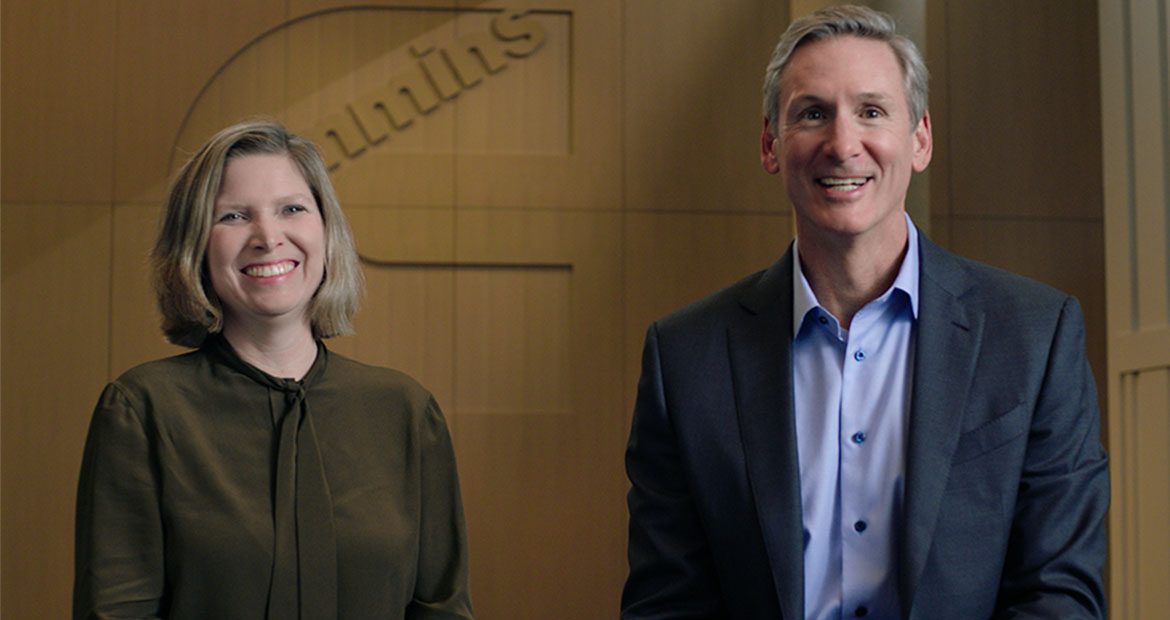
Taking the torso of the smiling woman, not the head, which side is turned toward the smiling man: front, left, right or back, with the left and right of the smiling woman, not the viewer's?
left

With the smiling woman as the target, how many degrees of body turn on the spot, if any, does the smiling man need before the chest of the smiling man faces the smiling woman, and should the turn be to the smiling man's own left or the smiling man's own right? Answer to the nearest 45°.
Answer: approximately 90° to the smiling man's own right

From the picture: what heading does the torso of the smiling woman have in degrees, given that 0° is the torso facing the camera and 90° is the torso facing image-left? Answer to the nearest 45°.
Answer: approximately 0°

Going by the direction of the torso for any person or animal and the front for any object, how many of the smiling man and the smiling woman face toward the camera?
2

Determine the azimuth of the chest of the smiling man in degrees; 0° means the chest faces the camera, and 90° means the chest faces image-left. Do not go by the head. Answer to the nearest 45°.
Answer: approximately 0°
